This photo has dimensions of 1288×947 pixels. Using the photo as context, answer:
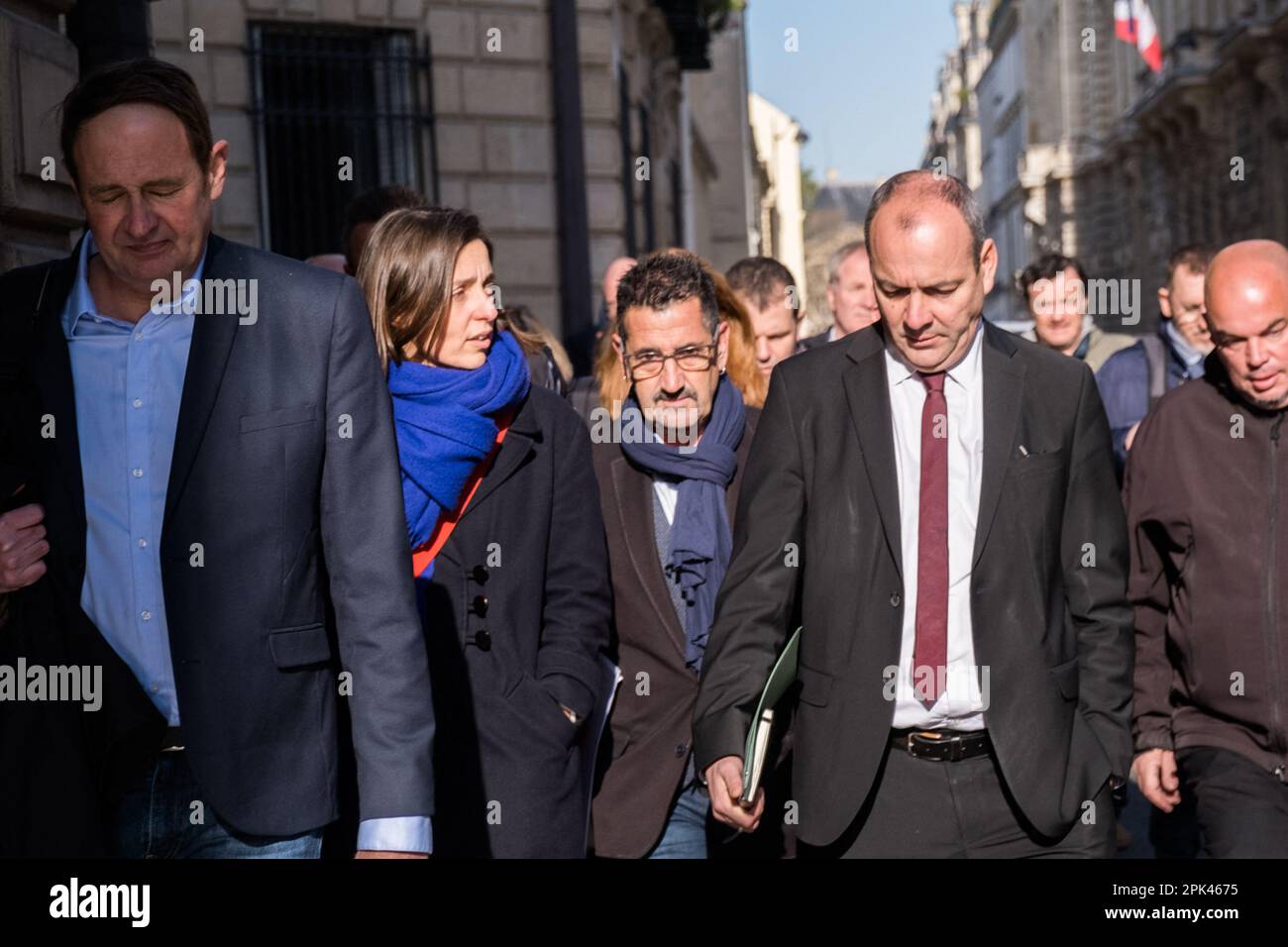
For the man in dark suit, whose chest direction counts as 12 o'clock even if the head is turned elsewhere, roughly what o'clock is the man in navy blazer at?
The man in navy blazer is roughly at 2 o'clock from the man in dark suit.

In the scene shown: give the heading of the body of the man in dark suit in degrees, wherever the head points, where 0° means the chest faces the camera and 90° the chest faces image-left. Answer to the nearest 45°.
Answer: approximately 0°

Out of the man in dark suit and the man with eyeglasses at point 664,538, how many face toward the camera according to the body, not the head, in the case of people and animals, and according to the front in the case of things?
2

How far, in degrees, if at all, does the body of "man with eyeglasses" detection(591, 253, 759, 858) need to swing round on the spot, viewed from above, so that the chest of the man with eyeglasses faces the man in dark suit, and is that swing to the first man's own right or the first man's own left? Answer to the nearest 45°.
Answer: approximately 45° to the first man's own left

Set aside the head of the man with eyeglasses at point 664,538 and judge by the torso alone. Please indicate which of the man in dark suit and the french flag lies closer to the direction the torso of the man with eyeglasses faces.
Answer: the man in dark suit

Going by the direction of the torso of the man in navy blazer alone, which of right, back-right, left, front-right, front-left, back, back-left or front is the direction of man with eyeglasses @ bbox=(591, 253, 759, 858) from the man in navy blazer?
back

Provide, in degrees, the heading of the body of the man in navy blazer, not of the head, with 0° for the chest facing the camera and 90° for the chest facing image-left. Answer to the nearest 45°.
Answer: approximately 45°

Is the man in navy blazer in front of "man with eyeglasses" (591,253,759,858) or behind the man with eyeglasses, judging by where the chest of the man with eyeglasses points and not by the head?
in front

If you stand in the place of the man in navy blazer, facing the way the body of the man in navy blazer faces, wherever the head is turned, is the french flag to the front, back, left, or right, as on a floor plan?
back

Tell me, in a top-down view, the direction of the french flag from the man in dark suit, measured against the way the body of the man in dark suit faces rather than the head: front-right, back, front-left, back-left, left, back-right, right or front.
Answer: back

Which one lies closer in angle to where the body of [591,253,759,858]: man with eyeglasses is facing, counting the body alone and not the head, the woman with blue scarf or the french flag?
the woman with blue scarf
